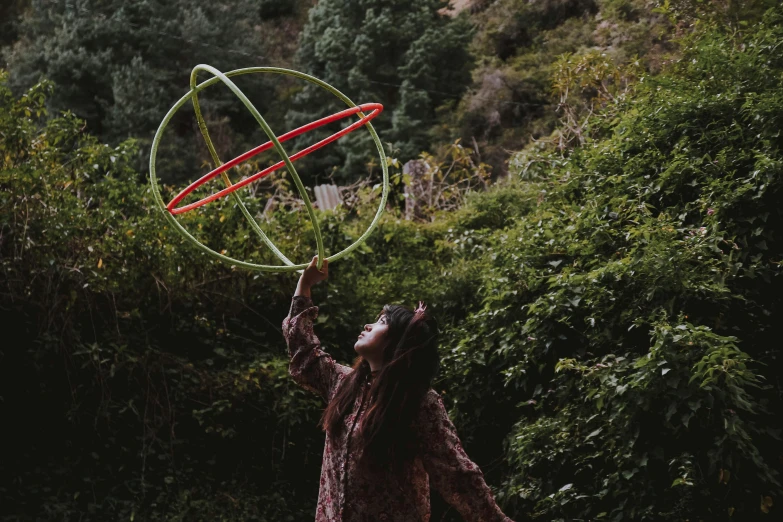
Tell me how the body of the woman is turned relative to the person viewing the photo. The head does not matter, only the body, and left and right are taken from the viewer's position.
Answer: facing the viewer and to the left of the viewer

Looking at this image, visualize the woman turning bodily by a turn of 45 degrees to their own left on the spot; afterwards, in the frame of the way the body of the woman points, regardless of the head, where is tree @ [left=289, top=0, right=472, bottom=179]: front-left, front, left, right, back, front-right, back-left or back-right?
back

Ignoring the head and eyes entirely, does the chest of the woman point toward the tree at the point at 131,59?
no
